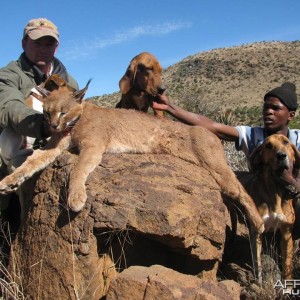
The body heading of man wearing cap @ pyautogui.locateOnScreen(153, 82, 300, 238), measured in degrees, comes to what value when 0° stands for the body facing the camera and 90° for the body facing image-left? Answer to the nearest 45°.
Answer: approximately 45°

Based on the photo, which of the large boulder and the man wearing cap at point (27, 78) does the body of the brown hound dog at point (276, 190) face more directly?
the large boulder

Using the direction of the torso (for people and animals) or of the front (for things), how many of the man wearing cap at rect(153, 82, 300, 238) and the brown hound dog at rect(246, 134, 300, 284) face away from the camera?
0

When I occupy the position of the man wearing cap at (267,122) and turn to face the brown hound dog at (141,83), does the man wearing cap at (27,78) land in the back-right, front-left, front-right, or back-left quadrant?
front-left

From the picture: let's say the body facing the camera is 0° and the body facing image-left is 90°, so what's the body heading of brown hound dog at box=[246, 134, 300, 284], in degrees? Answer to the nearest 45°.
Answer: approximately 0°

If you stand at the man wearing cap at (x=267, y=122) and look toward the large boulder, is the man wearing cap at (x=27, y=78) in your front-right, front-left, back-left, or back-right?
front-right

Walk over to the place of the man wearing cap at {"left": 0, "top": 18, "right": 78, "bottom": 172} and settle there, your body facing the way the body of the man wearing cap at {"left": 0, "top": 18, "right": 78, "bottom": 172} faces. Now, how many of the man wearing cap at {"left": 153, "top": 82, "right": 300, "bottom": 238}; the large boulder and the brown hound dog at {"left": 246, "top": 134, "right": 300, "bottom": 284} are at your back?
0

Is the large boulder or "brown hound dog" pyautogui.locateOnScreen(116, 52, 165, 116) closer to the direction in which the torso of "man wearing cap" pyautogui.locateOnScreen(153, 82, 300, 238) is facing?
the large boulder

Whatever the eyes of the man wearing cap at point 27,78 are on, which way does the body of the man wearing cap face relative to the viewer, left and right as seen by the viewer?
facing the viewer and to the right of the viewer

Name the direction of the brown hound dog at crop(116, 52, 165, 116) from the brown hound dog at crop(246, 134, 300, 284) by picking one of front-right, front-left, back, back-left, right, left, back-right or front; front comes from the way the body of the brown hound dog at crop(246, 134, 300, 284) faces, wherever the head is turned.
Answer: back-right

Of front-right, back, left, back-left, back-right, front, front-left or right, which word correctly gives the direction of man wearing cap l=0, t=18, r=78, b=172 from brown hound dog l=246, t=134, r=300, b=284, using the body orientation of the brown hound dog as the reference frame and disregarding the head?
right

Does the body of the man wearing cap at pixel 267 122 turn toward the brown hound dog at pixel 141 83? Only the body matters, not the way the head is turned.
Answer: no

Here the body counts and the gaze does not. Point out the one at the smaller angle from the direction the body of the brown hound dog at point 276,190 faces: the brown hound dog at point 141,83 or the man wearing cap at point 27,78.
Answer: the man wearing cap

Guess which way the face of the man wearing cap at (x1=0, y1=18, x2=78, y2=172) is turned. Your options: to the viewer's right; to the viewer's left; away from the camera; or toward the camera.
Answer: toward the camera
